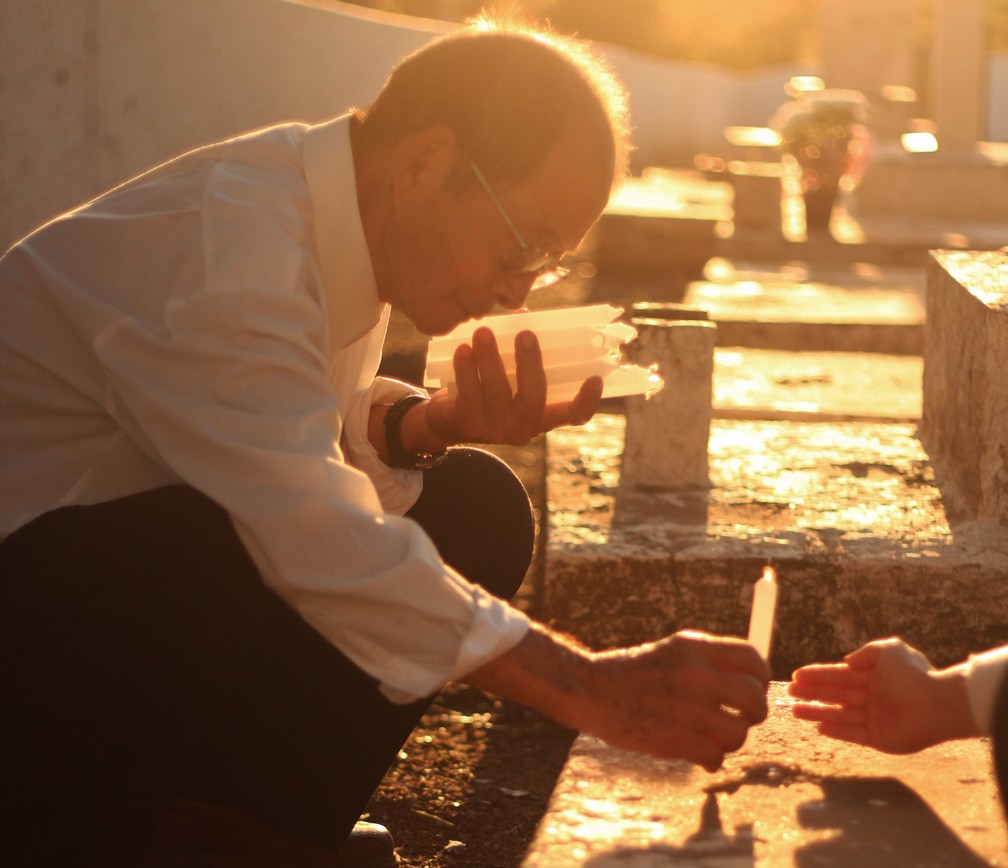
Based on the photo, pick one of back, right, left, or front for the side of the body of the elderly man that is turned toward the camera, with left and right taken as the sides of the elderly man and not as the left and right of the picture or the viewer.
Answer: right

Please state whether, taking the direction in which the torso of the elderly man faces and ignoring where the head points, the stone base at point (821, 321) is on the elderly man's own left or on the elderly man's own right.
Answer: on the elderly man's own left

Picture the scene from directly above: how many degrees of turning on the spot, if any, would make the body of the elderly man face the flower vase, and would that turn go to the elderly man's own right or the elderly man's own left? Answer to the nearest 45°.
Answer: approximately 90° to the elderly man's own left

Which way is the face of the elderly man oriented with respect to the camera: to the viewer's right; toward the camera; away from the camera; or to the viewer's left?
to the viewer's right

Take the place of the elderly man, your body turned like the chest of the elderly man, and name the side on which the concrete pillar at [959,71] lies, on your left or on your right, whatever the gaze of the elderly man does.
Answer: on your left
